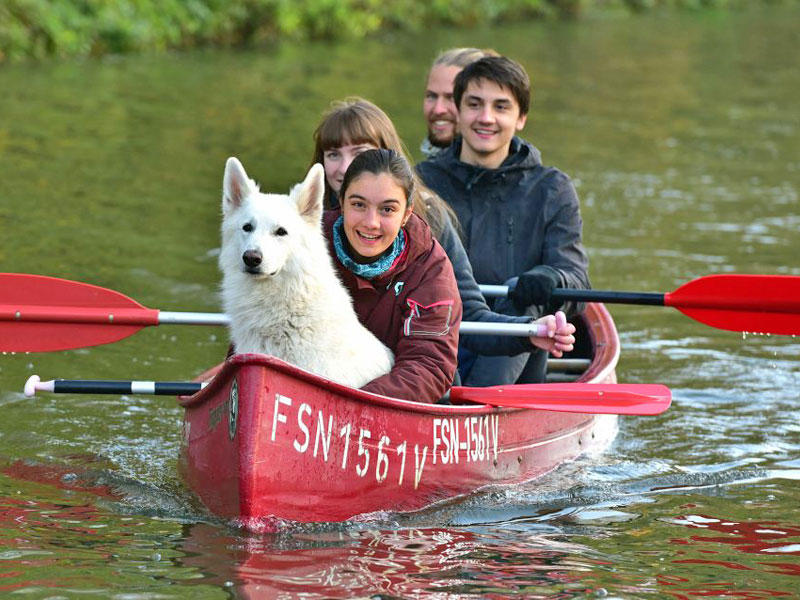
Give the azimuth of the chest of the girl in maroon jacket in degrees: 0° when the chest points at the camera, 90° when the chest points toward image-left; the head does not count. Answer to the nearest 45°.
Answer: approximately 45°

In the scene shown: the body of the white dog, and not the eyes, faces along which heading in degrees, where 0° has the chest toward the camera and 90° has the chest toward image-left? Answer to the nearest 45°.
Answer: approximately 45°
